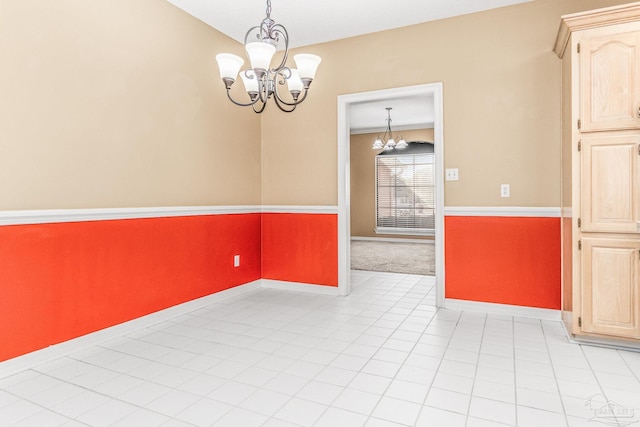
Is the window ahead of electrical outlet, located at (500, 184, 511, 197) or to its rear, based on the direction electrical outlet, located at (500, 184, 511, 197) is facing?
to the rear

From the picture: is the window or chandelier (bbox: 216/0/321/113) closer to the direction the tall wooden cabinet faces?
the chandelier

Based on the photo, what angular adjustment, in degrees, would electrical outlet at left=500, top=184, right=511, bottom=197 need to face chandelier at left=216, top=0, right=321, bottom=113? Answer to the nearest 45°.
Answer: approximately 45° to its right

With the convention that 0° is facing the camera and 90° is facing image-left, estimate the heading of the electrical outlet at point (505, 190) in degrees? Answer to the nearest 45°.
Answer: approximately 0°

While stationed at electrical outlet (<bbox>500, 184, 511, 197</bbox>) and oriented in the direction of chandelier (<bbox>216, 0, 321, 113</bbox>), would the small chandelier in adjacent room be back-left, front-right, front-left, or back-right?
back-right

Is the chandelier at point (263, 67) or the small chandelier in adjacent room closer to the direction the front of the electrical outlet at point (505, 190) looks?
the chandelier

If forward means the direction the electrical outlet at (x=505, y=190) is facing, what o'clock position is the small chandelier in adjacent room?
The small chandelier in adjacent room is roughly at 5 o'clock from the electrical outlet.
